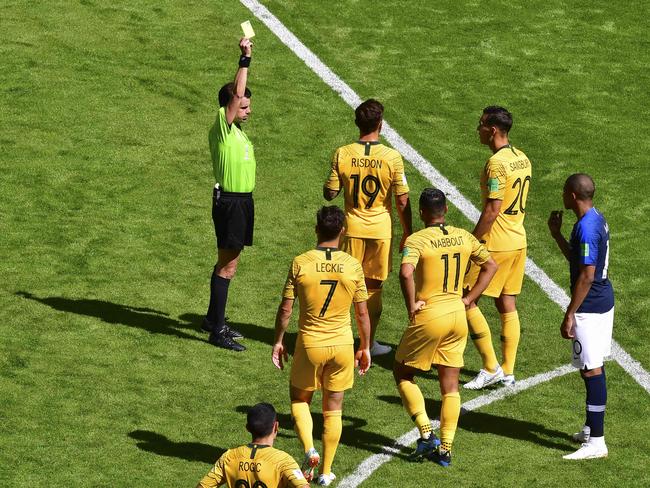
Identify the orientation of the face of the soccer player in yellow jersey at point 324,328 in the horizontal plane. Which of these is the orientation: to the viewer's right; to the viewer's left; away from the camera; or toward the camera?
away from the camera

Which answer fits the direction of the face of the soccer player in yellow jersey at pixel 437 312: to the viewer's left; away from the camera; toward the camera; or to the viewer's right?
away from the camera

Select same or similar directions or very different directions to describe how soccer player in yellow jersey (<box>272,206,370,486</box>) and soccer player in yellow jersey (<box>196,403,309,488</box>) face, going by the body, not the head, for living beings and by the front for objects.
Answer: same or similar directions

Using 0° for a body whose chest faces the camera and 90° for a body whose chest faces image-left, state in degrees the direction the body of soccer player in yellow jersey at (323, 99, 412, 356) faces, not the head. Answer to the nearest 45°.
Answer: approximately 180°

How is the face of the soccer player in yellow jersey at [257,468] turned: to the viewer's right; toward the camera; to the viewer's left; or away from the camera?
away from the camera

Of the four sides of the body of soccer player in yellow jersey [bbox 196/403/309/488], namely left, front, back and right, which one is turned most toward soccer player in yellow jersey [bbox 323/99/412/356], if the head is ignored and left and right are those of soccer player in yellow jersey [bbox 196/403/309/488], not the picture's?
front

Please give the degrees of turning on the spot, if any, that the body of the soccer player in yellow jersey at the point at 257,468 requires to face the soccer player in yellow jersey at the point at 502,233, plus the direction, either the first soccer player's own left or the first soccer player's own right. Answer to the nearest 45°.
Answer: approximately 45° to the first soccer player's own right

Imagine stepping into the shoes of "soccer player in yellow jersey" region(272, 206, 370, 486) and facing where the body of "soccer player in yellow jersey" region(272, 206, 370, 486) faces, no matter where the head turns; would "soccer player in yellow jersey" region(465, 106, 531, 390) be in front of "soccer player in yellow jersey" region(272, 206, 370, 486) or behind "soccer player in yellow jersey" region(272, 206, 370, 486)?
in front

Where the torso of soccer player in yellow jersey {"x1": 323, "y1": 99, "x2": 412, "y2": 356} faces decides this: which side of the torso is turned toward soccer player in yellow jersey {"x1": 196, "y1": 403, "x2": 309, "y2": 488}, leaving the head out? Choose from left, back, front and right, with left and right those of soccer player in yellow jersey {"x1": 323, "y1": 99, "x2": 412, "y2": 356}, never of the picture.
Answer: back

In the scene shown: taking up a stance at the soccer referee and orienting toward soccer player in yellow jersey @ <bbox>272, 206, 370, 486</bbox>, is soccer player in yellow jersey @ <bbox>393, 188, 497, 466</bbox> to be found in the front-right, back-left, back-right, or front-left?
front-left

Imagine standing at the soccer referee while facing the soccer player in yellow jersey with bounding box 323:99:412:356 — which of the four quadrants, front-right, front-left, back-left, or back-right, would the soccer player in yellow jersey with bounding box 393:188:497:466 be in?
front-right

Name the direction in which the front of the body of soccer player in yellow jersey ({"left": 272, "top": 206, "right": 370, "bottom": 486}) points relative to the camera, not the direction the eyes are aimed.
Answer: away from the camera

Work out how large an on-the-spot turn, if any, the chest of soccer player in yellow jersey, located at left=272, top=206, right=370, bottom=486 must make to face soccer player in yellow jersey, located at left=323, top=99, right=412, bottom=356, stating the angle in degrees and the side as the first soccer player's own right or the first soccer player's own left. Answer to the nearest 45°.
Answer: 0° — they already face them

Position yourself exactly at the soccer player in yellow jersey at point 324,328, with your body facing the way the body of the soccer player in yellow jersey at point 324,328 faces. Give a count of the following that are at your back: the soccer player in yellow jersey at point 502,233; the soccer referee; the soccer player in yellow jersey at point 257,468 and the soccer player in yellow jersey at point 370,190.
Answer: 1

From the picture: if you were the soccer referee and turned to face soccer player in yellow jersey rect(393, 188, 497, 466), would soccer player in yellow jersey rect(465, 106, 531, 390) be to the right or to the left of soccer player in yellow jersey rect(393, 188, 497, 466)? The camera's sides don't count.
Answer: left

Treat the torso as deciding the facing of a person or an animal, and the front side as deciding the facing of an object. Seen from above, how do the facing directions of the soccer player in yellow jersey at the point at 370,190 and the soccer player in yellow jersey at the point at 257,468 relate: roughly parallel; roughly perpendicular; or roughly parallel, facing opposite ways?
roughly parallel

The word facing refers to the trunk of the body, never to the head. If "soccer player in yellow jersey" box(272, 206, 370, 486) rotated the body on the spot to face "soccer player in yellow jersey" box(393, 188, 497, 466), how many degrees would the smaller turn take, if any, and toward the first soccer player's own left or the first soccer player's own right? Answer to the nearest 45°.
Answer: approximately 45° to the first soccer player's own right

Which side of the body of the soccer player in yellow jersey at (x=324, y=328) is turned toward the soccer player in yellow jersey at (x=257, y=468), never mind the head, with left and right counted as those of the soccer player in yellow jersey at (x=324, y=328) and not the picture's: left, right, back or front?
back

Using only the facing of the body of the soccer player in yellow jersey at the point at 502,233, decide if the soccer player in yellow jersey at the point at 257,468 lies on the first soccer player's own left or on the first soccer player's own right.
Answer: on the first soccer player's own left

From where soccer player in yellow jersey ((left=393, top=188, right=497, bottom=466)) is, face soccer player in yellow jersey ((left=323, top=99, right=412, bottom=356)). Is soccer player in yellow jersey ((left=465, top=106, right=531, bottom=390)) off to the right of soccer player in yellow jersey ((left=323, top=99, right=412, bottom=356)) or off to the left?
right
